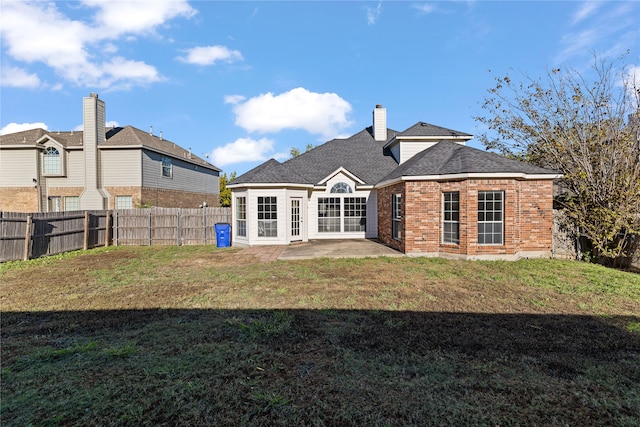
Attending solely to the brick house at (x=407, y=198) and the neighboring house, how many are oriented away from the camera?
2

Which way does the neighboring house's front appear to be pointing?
away from the camera

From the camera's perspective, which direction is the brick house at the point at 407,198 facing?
away from the camera

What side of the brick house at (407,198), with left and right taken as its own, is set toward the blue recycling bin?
left

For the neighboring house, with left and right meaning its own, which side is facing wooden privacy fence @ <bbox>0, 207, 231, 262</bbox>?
back

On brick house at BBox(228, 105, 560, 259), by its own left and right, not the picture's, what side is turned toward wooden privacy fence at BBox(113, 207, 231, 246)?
left
